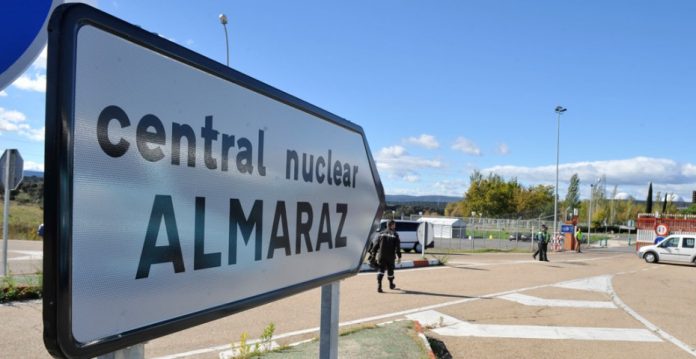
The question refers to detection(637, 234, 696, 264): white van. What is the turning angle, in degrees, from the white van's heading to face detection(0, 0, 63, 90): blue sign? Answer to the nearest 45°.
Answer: approximately 90° to its left

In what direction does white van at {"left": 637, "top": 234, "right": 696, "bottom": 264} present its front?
to the viewer's left

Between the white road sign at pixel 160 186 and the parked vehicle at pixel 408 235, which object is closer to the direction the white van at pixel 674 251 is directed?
the parked vehicle

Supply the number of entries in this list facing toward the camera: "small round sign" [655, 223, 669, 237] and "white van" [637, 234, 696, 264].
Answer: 1

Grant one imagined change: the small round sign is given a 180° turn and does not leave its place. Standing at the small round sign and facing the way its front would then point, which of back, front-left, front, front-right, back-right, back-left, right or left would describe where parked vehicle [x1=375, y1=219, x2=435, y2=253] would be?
back-left

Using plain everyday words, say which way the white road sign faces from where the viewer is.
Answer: facing the viewer and to the right of the viewer

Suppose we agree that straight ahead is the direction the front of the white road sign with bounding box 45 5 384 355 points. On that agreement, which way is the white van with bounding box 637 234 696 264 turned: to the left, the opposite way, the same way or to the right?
the opposite way

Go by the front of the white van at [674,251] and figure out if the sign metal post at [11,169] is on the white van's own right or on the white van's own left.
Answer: on the white van's own left

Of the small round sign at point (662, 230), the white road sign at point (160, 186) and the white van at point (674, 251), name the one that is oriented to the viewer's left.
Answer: the white van

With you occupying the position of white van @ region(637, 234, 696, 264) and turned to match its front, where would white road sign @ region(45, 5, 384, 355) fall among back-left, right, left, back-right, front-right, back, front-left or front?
left

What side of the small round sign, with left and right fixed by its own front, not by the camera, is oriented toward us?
front

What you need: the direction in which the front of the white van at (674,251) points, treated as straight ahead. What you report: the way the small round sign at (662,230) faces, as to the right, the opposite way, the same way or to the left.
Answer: to the left

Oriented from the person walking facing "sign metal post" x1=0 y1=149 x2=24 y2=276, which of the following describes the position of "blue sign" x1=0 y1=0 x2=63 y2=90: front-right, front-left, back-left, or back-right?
front-left
